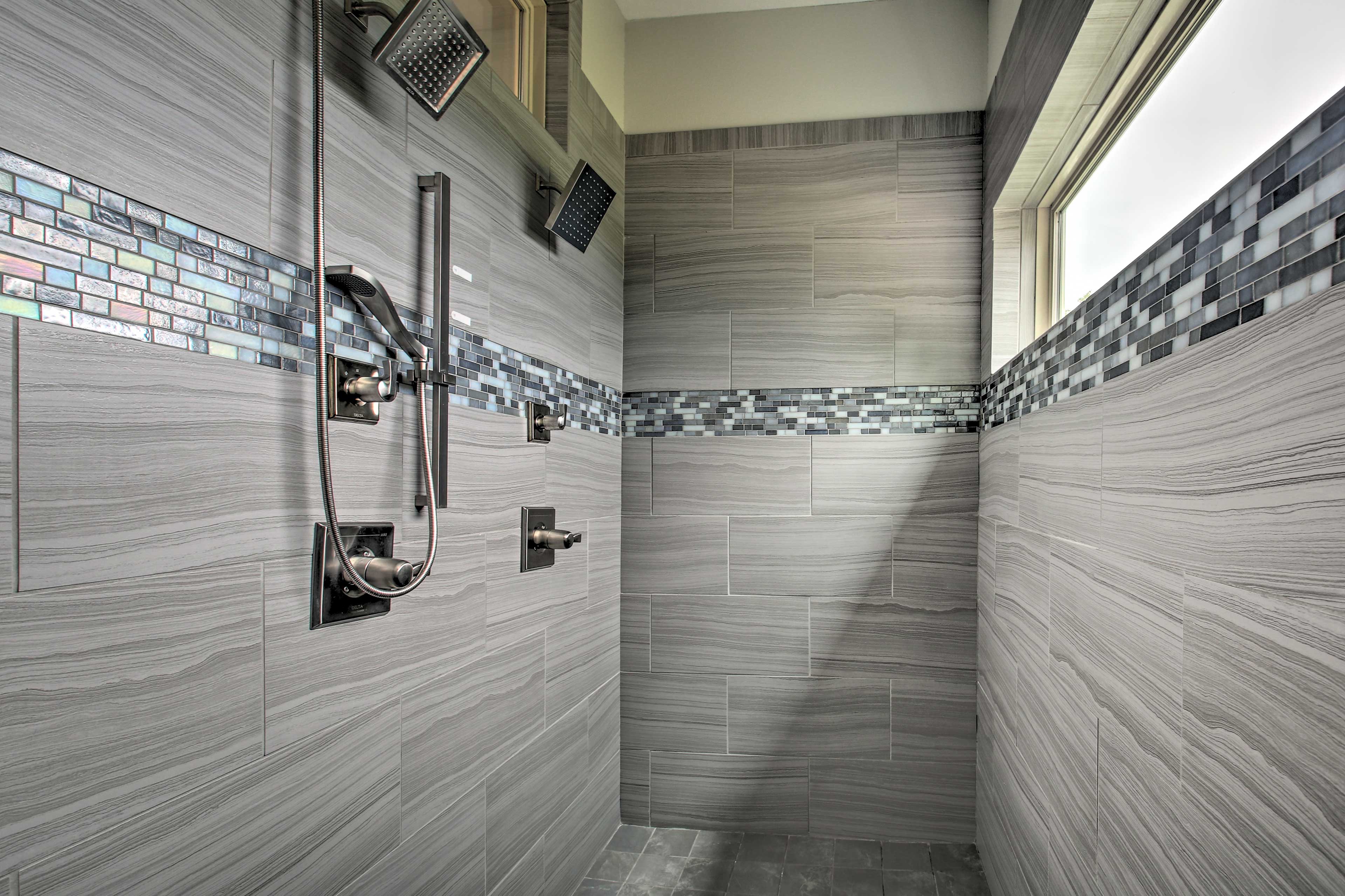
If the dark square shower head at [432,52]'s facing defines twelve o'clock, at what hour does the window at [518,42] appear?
The window is roughly at 8 o'clock from the dark square shower head.

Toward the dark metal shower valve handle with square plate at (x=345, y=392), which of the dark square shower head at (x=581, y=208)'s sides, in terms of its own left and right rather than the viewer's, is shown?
right

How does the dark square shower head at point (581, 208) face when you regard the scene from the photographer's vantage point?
facing the viewer and to the right of the viewer

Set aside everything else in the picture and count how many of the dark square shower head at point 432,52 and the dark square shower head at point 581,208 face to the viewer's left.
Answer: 0

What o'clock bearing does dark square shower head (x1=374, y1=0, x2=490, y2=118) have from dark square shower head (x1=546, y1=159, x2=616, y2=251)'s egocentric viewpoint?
dark square shower head (x1=374, y1=0, x2=490, y2=118) is roughly at 2 o'clock from dark square shower head (x1=546, y1=159, x2=616, y2=251).
